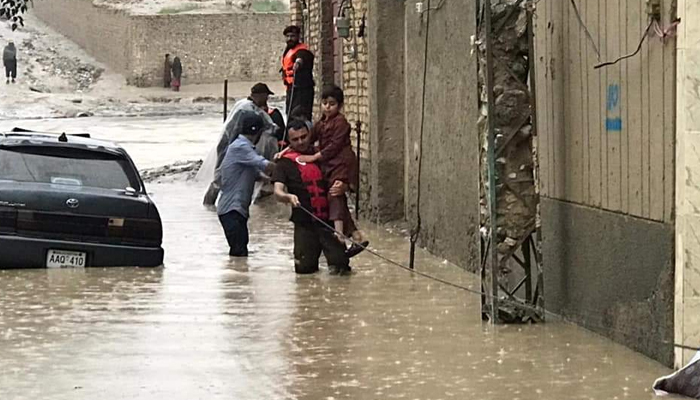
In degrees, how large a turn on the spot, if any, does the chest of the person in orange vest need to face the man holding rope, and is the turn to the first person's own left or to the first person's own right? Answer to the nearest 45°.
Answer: approximately 45° to the first person's own left

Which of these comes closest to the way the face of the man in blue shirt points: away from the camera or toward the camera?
away from the camera

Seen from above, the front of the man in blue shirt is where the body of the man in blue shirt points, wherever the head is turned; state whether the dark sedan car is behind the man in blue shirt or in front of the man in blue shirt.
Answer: behind

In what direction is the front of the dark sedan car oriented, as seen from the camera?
facing away from the viewer

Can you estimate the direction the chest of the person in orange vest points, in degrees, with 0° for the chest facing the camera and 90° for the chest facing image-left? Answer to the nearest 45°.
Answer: approximately 45°

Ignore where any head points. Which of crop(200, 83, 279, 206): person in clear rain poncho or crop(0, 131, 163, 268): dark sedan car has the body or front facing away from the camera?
the dark sedan car

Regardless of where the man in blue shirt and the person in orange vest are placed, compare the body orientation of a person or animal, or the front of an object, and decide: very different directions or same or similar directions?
very different directions

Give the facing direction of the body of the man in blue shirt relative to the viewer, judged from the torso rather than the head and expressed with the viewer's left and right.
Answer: facing away from the viewer and to the right of the viewer
